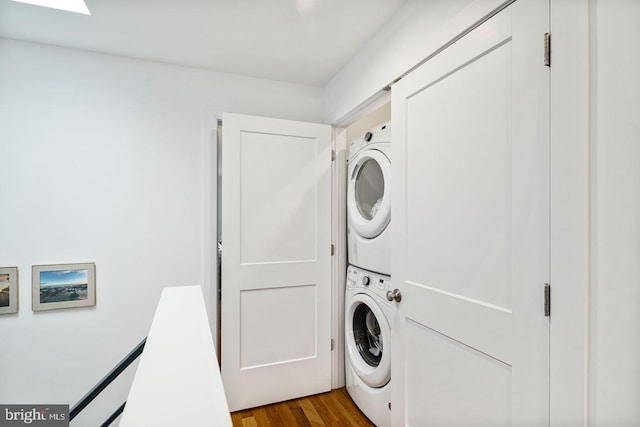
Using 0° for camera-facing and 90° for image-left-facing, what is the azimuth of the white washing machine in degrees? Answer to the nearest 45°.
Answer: approximately 45°

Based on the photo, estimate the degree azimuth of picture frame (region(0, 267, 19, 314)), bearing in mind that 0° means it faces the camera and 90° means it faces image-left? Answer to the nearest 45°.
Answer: approximately 0°

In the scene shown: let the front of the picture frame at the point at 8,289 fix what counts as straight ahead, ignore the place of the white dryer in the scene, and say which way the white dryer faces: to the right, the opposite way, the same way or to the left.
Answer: to the right

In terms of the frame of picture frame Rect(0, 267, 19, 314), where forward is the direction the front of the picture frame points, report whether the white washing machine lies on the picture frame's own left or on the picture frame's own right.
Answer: on the picture frame's own left

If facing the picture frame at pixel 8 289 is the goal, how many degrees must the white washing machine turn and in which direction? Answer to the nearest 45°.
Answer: approximately 45° to its right

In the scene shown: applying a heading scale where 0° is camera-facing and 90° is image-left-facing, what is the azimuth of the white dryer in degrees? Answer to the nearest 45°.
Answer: approximately 45°

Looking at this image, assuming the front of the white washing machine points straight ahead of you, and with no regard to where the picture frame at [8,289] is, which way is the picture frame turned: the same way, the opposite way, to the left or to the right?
to the left
